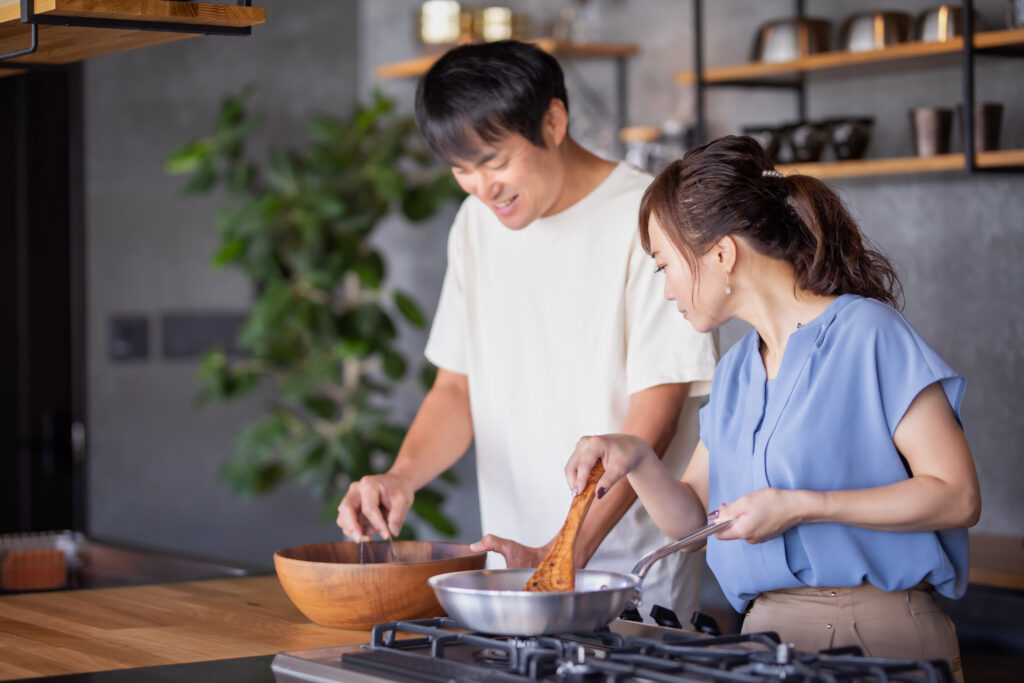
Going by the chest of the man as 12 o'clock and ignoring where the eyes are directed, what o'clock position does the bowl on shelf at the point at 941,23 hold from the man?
The bowl on shelf is roughly at 6 o'clock from the man.

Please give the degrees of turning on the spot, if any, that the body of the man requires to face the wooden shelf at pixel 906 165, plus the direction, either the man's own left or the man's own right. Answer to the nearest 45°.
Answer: approximately 180°

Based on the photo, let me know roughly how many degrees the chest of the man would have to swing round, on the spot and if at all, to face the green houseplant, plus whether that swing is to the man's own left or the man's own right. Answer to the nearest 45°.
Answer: approximately 135° to the man's own right

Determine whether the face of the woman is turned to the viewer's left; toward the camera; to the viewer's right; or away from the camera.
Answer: to the viewer's left

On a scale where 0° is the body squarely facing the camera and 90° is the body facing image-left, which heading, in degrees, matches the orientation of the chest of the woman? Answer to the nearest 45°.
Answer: approximately 45°

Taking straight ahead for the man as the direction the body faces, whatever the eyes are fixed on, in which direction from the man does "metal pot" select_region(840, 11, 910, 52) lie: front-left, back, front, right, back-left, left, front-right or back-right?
back

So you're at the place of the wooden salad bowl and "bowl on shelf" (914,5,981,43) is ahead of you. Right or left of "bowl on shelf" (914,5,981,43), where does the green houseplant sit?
left

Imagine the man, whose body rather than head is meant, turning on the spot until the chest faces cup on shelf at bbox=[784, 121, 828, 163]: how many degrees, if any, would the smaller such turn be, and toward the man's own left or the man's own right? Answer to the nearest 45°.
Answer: approximately 180°

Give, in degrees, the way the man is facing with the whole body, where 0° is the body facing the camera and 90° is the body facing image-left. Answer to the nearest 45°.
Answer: approximately 45°

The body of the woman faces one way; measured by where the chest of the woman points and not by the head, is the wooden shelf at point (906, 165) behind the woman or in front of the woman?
behind

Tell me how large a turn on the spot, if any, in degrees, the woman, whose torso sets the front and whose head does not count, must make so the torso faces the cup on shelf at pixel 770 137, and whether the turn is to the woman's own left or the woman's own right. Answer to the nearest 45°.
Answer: approximately 135° to the woman's own right

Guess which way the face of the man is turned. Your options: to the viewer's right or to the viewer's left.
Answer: to the viewer's left

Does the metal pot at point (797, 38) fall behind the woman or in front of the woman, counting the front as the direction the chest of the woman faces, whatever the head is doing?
behind
